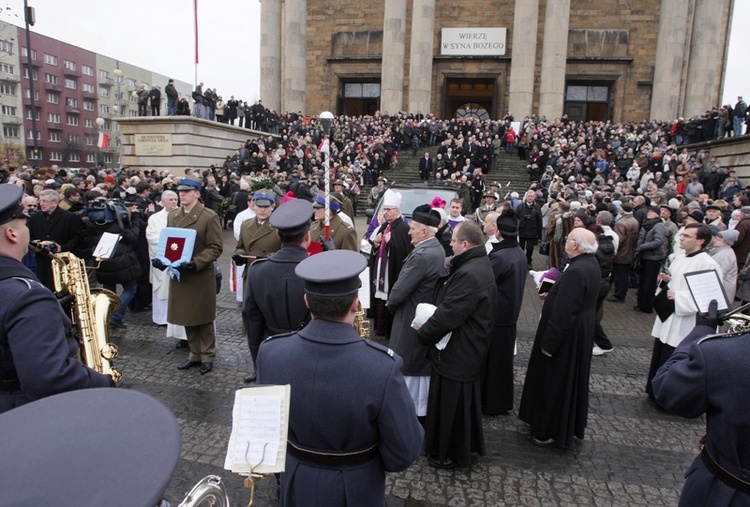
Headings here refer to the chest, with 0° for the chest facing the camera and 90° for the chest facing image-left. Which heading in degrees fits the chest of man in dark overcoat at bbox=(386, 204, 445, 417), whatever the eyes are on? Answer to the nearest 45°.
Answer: approximately 90°

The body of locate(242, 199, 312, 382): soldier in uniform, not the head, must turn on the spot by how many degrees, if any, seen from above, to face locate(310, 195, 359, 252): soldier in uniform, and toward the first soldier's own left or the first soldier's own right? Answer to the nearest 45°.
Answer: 0° — they already face them

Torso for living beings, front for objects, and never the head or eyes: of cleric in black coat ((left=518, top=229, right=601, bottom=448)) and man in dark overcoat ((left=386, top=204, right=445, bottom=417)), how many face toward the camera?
0

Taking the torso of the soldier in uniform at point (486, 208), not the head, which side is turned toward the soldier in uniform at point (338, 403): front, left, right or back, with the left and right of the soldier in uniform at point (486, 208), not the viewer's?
front

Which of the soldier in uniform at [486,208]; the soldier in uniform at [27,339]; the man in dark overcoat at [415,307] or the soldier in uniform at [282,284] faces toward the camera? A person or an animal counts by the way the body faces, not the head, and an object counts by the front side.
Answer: the soldier in uniform at [486,208]

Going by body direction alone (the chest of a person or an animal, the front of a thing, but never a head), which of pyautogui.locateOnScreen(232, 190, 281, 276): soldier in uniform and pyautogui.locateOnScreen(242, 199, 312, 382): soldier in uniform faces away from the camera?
pyautogui.locateOnScreen(242, 199, 312, 382): soldier in uniform

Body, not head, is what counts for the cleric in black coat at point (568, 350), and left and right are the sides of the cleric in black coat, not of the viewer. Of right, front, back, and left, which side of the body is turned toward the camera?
left

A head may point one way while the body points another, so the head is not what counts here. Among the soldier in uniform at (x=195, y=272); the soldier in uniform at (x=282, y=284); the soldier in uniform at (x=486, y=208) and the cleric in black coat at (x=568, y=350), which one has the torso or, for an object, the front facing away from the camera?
the soldier in uniform at (x=282, y=284)

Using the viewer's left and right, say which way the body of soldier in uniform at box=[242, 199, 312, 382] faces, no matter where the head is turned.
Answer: facing away from the viewer

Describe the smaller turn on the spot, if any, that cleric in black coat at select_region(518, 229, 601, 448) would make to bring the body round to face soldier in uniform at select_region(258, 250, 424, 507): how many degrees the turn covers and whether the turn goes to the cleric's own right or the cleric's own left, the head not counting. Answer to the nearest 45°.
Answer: approximately 90° to the cleric's own left

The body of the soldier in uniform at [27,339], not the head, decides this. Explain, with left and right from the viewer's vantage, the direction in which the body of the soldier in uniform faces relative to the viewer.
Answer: facing away from the viewer and to the right of the viewer

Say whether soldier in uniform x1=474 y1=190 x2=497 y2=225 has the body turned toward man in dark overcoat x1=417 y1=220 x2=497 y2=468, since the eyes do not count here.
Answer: yes
